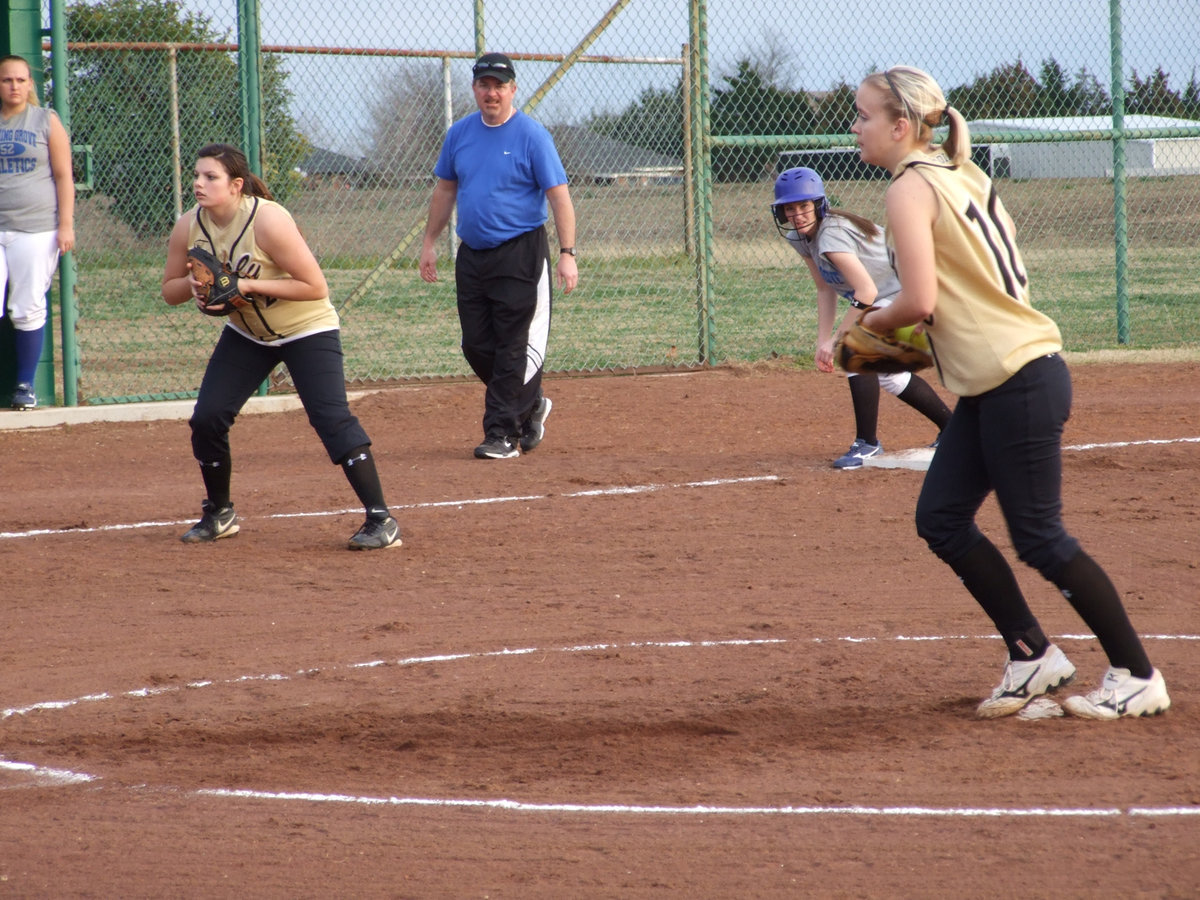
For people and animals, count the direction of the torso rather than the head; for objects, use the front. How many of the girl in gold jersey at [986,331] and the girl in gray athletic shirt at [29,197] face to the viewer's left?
1

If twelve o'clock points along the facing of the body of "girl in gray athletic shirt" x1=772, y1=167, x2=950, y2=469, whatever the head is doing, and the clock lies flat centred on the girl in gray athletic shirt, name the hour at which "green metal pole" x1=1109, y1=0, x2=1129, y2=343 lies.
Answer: The green metal pole is roughly at 5 o'clock from the girl in gray athletic shirt.

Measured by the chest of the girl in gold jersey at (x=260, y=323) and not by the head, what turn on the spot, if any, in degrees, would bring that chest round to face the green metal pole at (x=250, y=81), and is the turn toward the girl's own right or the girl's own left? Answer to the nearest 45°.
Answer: approximately 135° to the girl's own right

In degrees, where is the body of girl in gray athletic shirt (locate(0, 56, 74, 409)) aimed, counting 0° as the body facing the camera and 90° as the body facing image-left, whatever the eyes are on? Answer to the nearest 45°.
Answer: approximately 0°

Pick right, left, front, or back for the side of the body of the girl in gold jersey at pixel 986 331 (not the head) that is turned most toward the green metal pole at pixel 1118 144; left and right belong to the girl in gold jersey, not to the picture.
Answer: right

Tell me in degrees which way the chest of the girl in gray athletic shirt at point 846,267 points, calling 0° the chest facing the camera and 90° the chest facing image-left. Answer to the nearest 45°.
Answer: approximately 45°

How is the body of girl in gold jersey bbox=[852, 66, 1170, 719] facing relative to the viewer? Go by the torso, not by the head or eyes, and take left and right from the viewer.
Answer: facing to the left of the viewer
